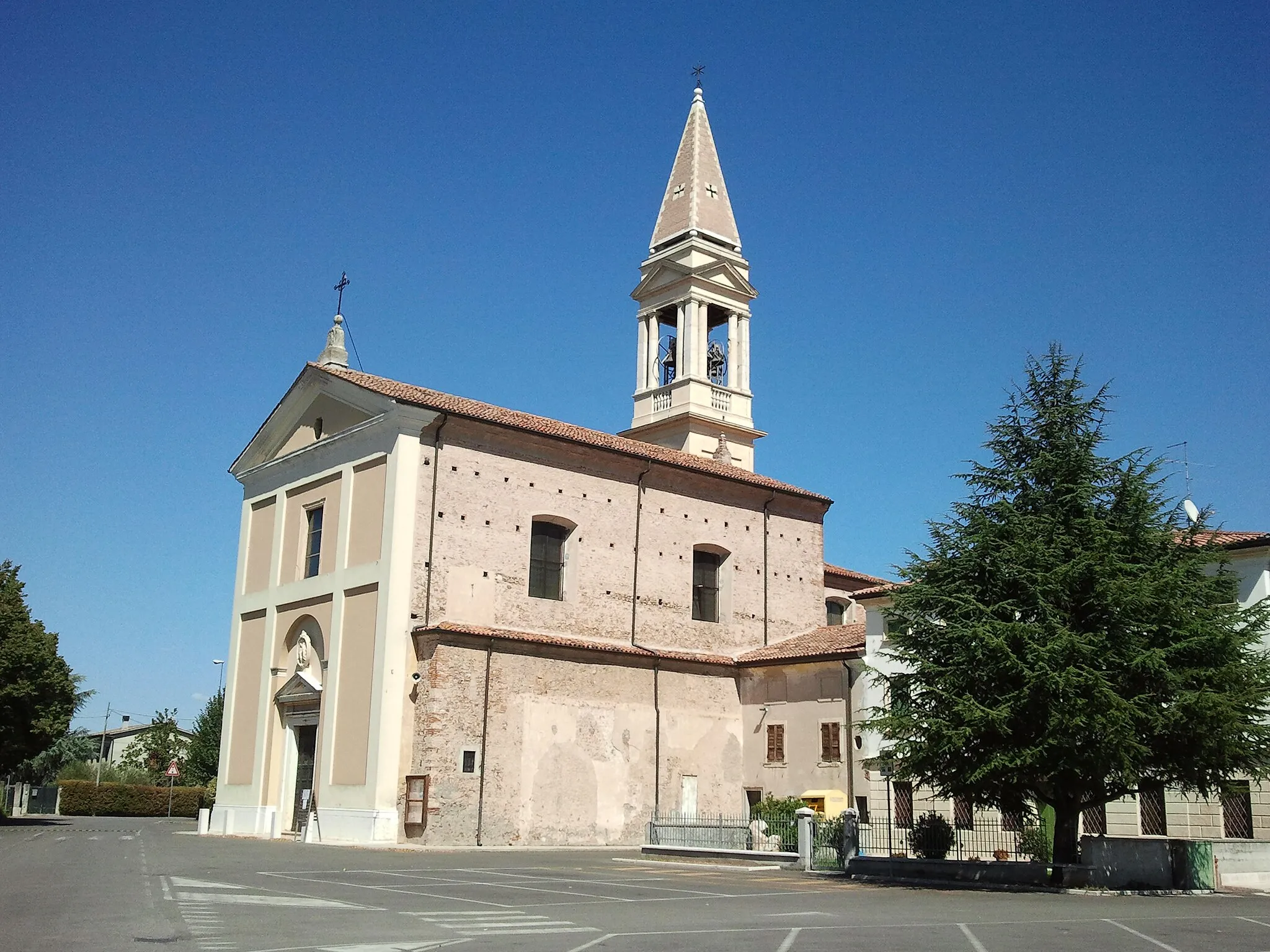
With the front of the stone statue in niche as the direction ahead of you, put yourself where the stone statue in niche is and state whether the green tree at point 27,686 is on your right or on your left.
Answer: on your right

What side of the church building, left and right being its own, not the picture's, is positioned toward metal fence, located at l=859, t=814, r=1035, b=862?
left

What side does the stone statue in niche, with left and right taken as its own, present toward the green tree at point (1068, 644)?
left

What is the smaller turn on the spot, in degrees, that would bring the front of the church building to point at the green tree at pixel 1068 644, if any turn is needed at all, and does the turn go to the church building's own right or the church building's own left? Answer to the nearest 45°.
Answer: approximately 90° to the church building's own left

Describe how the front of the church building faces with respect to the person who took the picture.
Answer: facing the viewer and to the left of the viewer

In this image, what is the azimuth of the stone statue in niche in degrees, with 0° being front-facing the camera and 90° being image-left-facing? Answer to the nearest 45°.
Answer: approximately 45°

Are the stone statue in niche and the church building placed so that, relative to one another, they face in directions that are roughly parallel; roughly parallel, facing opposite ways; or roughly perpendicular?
roughly parallel

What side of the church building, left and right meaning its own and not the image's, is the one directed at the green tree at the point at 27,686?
right
